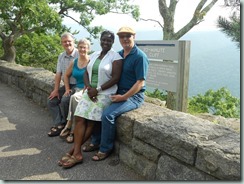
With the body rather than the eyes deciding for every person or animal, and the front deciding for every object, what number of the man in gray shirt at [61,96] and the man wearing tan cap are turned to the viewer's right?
0

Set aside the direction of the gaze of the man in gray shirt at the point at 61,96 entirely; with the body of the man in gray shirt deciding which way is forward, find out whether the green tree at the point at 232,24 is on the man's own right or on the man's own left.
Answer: on the man's own left

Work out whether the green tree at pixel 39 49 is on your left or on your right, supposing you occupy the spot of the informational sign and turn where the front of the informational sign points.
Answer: on your right

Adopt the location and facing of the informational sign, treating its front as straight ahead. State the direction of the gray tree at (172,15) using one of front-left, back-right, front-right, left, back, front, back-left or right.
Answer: back-right

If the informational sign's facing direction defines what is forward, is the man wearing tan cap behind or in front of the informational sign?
in front

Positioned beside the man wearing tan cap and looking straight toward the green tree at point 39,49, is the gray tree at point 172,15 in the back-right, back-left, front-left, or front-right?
front-right

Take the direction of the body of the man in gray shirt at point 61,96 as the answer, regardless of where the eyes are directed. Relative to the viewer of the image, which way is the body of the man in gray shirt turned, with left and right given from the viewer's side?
facing the viewer and to the left of the viewer

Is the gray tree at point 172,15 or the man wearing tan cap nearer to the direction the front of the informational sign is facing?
the man wearing tan cap

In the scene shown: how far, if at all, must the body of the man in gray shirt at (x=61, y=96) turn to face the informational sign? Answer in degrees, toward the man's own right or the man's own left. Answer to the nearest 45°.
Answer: approximately 135° to the man's own left

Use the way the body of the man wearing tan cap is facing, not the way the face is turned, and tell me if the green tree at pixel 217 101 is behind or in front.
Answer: behind
